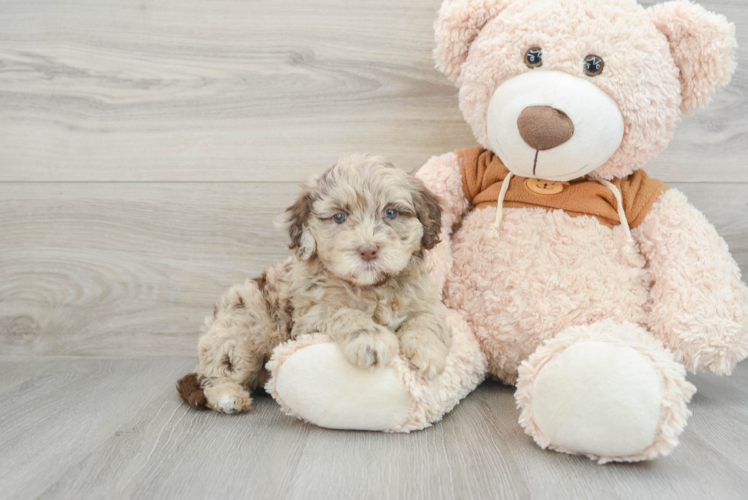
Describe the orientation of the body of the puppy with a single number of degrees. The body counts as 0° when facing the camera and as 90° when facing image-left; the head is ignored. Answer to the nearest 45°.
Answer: approximately 315°
